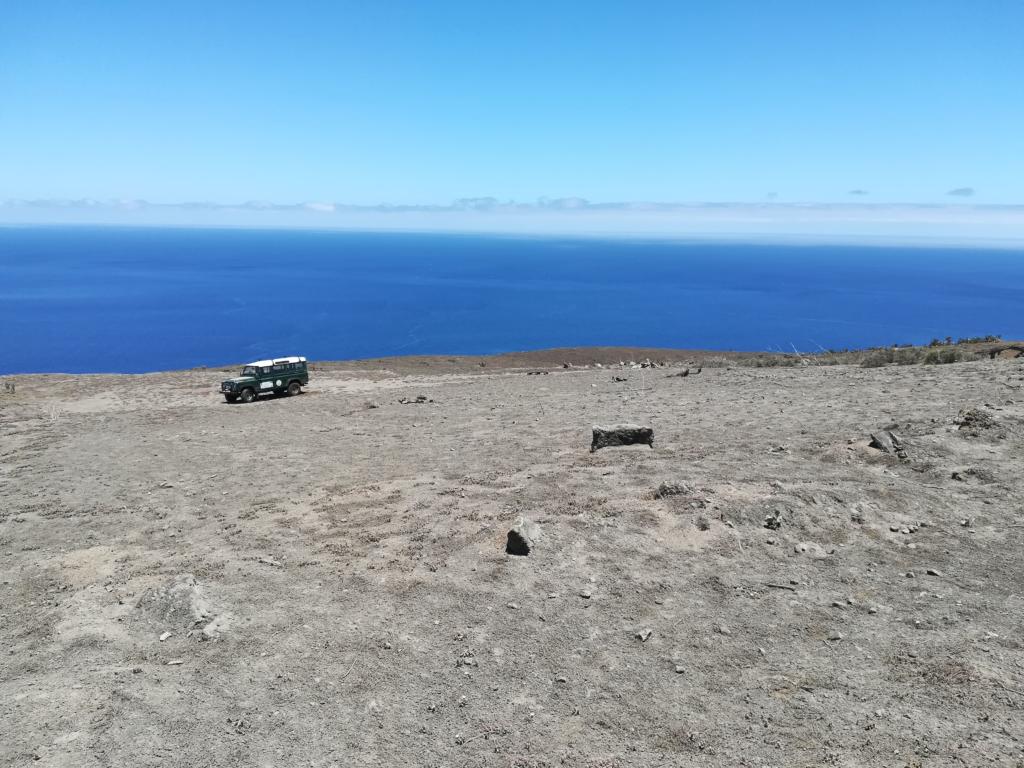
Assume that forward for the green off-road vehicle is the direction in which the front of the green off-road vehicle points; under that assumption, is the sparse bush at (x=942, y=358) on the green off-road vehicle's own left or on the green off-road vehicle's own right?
on the green off-road vehicle's own left

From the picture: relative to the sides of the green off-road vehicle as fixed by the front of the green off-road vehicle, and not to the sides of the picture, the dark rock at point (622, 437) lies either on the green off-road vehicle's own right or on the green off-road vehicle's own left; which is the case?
on the green off-road vehicle's own left

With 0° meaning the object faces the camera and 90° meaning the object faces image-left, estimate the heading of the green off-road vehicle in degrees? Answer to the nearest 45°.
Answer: approximately 45°

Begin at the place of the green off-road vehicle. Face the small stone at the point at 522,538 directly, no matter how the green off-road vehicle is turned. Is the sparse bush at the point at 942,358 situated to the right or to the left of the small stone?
left

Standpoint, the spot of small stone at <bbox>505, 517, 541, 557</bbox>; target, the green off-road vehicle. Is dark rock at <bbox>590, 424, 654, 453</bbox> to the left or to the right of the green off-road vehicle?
right

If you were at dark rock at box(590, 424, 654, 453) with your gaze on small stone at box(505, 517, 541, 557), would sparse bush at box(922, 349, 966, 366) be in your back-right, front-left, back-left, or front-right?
back-left

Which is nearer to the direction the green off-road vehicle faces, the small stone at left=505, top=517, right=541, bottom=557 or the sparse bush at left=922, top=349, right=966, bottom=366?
the small stone

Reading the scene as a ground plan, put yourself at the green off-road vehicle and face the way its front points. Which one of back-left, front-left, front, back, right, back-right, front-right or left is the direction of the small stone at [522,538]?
front-left
